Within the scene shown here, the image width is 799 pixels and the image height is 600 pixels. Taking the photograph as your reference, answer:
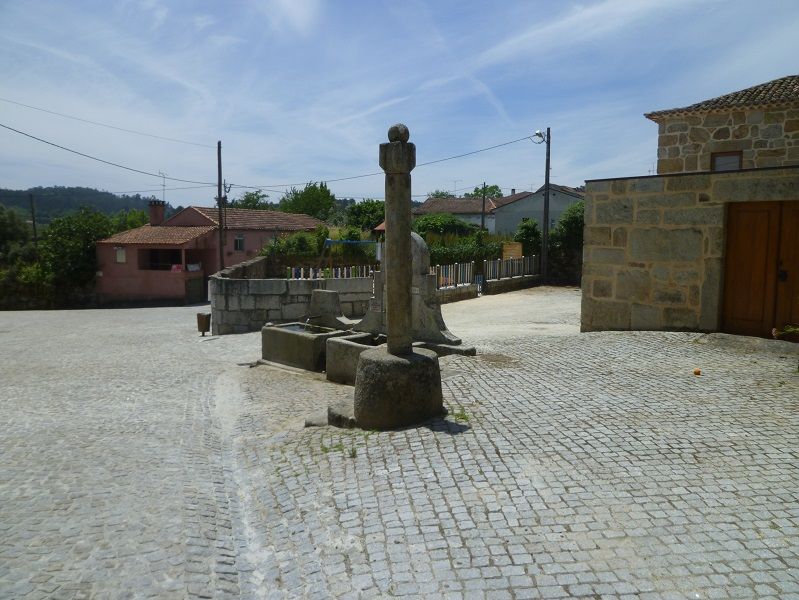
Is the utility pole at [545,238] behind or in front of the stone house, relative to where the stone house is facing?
behind

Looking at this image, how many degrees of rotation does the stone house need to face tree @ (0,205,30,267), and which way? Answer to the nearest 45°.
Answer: approximately 90° to its right

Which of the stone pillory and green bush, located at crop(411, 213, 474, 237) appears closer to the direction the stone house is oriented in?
the stone pillory

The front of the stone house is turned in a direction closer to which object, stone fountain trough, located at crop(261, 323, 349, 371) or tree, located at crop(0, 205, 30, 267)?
the stone fountain trough

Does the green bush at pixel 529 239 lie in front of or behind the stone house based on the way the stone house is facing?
behind

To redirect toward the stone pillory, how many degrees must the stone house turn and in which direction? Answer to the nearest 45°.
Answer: approximately 45° to its right

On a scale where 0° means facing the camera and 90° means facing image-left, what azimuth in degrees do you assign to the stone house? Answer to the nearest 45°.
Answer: approximately 0°

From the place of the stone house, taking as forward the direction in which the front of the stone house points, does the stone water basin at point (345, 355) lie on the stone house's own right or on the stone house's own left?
on the stone house's own right

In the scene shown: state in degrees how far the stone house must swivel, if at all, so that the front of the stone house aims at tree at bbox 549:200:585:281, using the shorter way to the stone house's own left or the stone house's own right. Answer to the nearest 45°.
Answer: approximately 180°

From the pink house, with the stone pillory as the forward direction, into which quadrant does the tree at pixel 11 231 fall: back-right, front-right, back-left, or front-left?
back-right
